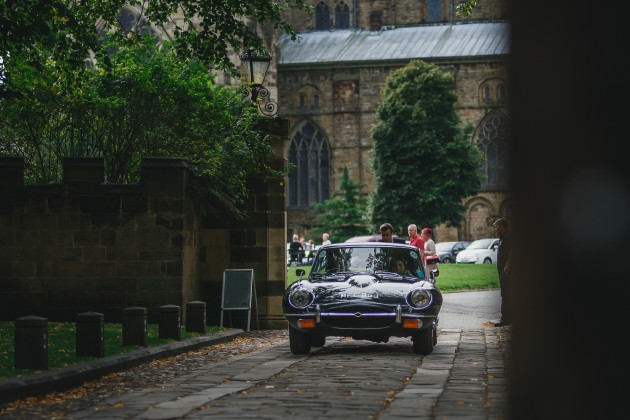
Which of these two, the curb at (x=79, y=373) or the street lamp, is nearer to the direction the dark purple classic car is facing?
the curb

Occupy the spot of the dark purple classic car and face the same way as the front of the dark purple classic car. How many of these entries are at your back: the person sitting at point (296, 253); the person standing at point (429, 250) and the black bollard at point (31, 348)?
2

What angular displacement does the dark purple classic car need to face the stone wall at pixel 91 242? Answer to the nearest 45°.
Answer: approximately 135° to its right

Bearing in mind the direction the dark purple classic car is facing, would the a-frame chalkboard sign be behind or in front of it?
behind

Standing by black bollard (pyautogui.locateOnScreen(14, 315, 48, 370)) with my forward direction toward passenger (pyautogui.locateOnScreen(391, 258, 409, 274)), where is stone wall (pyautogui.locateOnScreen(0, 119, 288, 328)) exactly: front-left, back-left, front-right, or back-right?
front-left

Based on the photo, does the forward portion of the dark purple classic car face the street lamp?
no

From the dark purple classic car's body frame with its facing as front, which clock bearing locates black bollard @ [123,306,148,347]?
The black bollard is roughly at 3 o'clock from the dark purple classic car.

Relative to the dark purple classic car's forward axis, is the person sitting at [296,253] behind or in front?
behind

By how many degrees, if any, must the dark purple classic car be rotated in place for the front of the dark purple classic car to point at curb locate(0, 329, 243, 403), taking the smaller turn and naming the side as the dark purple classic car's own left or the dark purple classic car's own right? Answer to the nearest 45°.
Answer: approximately 45° to the dark purple classic car's own right

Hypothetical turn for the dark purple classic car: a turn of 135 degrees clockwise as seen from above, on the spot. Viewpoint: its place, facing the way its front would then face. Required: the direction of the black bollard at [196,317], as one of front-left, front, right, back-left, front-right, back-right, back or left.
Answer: front

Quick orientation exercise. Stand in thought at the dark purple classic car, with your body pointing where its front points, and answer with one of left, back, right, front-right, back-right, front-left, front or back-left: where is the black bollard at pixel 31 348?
front-right

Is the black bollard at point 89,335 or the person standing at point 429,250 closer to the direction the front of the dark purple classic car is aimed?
the black bollard

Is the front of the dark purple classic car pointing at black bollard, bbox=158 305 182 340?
no

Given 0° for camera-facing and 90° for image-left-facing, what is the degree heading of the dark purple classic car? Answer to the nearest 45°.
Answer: approximately 0°
